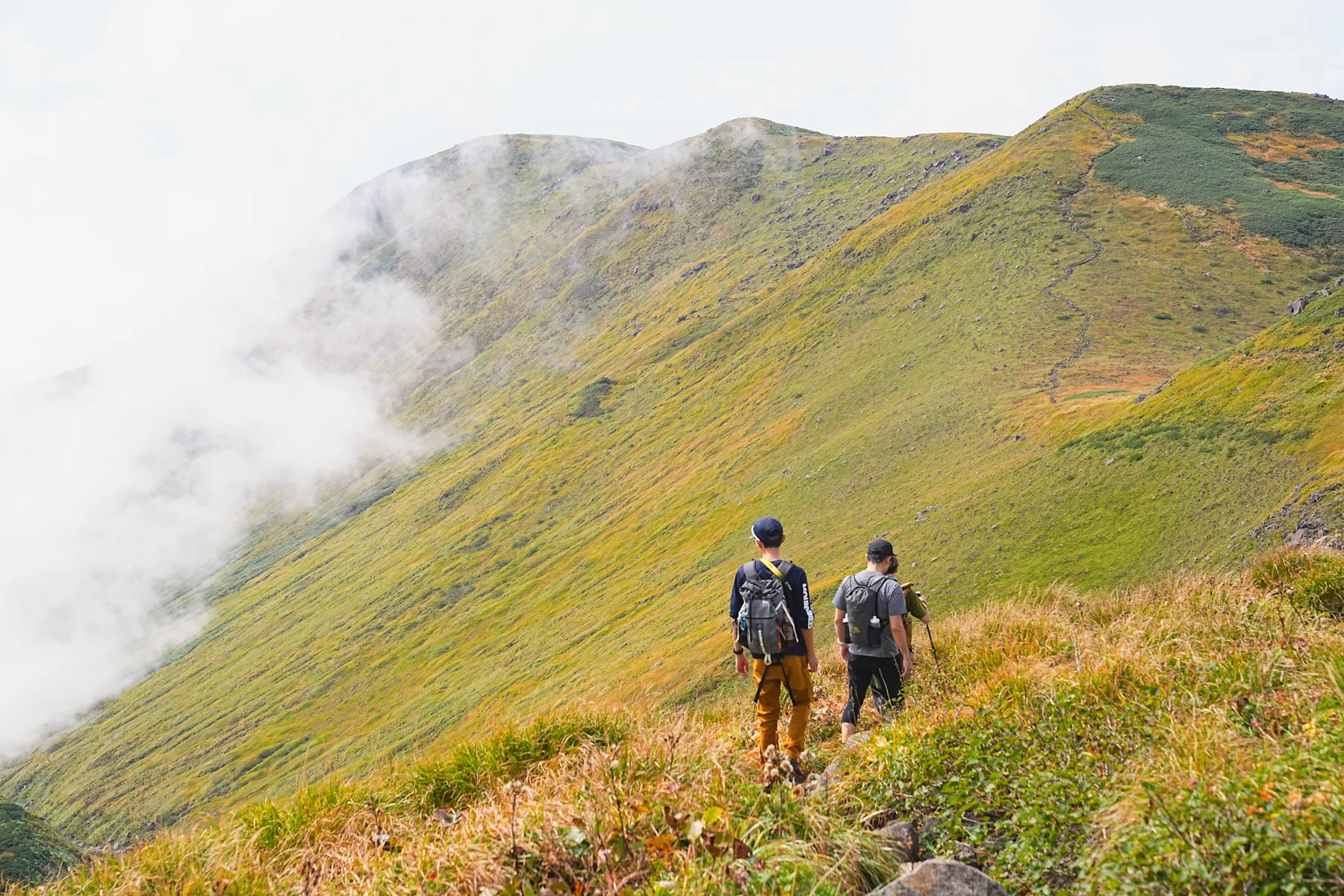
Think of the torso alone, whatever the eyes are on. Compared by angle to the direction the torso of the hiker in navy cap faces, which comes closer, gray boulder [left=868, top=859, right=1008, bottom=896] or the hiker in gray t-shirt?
the hiker in gray t-shirt

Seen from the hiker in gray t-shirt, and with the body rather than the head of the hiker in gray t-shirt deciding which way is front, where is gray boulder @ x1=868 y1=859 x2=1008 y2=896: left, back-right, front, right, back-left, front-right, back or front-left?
back-right

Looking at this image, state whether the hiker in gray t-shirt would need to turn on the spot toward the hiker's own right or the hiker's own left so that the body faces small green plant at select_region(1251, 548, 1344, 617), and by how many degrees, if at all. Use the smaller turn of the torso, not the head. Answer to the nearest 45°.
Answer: approximately 45° to the hiker's own right

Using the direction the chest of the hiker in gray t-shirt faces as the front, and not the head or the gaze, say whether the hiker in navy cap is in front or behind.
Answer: behind

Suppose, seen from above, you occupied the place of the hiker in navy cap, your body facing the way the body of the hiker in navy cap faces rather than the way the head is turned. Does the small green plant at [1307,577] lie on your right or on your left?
on your right

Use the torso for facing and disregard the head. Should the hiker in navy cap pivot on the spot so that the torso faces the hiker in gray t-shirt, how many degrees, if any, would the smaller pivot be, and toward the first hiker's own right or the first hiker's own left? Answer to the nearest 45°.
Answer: approximately 45° to the first hiker's own right

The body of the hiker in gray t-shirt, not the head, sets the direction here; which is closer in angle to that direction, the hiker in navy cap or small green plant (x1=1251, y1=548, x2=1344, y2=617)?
the small green plant

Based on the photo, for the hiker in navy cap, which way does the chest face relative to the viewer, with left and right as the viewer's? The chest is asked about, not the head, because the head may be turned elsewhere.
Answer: facing away from the viewer

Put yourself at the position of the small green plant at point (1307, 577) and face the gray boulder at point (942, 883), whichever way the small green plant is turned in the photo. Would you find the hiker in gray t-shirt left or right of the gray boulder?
right

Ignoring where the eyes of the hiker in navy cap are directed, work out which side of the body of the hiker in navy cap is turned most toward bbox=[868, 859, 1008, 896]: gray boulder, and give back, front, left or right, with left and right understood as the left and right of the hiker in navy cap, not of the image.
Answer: back

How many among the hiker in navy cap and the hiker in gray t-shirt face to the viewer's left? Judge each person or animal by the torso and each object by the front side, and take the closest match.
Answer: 0

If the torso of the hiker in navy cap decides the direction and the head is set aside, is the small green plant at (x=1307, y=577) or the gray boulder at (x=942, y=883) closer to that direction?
the small green plant

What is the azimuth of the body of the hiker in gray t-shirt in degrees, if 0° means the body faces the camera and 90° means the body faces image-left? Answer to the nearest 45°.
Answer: approximately 225°

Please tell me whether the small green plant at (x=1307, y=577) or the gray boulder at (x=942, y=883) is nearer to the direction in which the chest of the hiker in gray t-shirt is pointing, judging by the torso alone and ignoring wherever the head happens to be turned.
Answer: the small green plant
